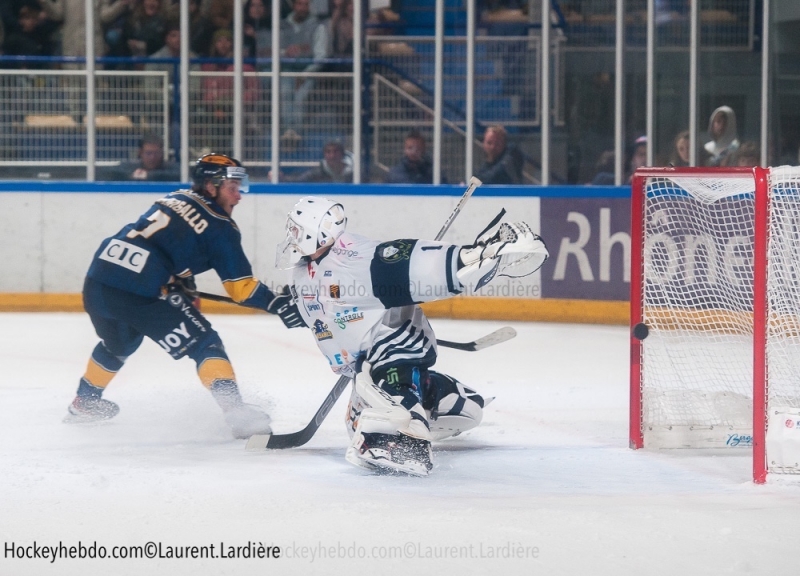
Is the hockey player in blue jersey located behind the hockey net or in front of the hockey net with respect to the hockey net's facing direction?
in front

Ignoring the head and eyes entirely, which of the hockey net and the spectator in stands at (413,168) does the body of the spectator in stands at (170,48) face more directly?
the hockey net

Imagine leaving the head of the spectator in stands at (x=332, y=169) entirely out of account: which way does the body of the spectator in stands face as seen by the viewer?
toward the camera

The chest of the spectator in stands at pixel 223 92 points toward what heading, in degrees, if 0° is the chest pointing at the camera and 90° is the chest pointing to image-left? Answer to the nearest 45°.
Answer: approximately 0°

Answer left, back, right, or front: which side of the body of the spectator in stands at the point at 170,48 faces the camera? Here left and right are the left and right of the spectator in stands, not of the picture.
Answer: front

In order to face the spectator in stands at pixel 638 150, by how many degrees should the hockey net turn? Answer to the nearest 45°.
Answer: approximately 90° to its right

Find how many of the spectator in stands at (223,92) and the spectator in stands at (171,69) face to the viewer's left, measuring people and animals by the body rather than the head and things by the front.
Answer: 0

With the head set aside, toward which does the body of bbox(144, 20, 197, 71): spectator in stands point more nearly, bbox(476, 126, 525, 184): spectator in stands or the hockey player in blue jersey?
the hockey player in blue jersey

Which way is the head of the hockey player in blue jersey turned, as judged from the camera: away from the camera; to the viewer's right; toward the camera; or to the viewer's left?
to the viewer's right

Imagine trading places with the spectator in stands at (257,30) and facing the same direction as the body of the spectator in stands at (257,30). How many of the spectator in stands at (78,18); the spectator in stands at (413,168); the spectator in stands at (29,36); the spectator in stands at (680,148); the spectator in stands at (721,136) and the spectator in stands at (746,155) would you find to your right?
2

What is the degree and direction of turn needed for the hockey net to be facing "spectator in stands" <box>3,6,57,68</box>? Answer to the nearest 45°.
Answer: approximately 45° to its right

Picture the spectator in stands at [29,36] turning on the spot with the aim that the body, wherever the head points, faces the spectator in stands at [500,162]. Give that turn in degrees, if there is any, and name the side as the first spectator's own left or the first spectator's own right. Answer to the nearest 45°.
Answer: approximately 45° to the first spectator's own left
